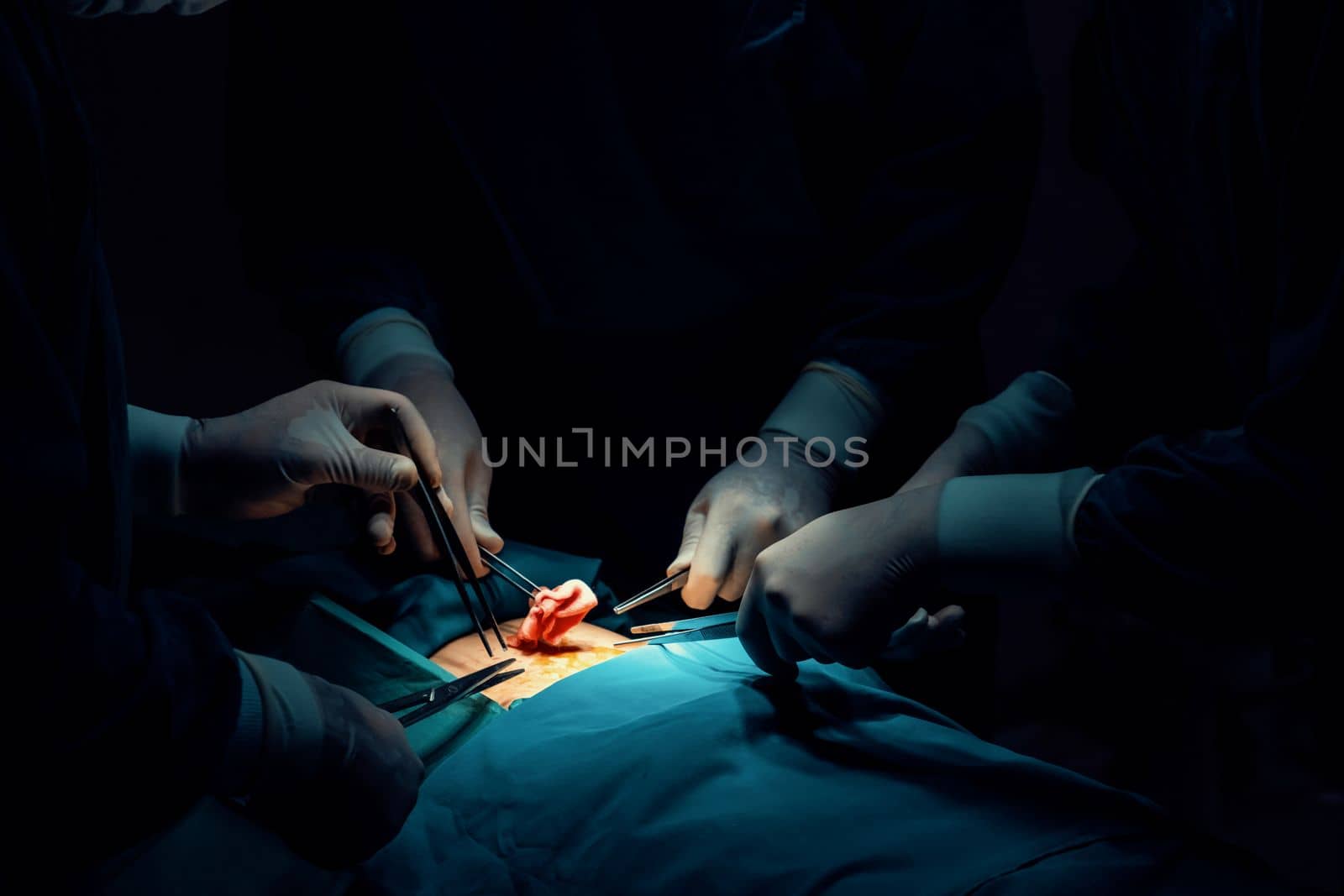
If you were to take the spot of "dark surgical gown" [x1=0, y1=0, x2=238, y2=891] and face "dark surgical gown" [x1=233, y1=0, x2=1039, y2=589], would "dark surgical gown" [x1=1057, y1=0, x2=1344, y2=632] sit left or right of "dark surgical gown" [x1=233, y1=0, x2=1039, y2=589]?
right

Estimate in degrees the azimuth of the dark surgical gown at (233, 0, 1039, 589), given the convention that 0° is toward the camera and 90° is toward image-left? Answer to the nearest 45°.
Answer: approximately 0°

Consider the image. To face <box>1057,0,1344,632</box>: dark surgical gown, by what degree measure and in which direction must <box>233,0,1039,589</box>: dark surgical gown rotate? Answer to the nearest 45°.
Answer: approximately 45° to its left
